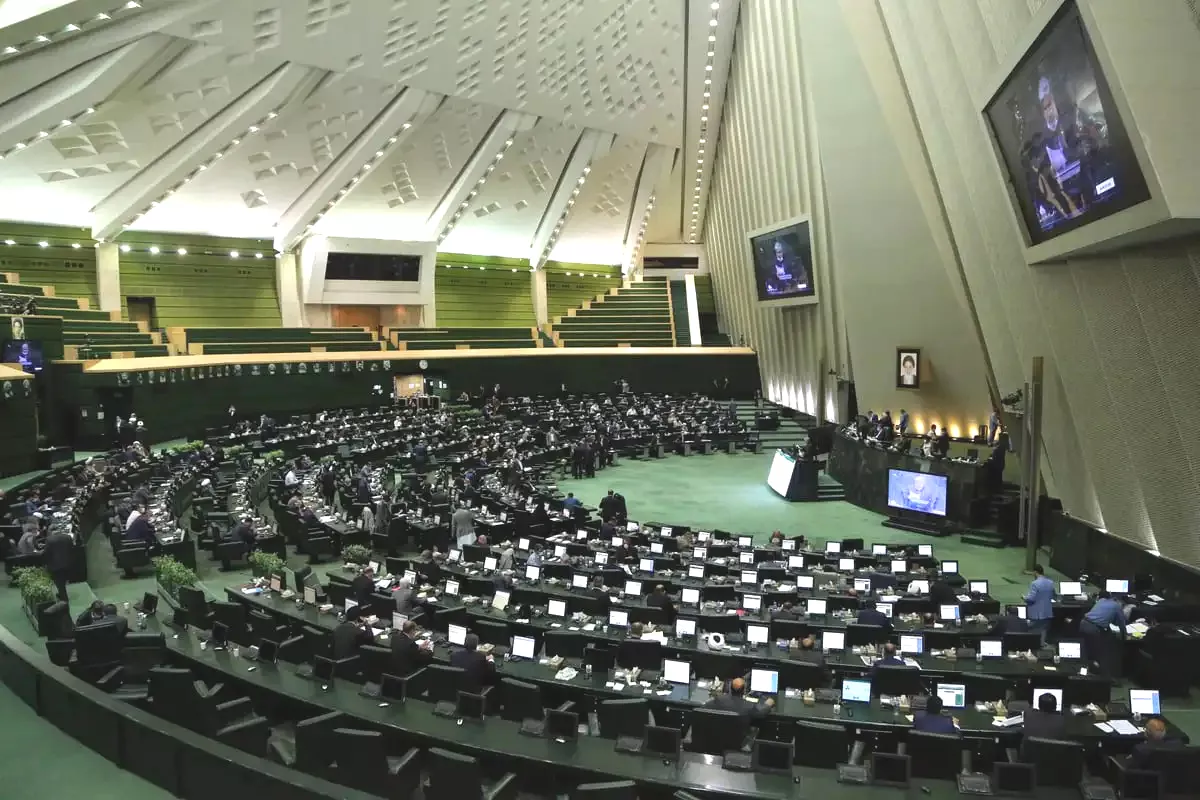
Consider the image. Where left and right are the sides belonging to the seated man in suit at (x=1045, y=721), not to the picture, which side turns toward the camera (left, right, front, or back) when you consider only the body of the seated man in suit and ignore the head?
back

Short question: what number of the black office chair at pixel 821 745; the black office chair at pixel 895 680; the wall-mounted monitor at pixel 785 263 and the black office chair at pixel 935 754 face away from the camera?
3

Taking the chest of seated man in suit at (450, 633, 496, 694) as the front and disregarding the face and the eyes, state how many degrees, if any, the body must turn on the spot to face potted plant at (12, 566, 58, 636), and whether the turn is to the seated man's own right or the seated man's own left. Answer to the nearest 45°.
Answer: approximately 90° to the seated man's own left

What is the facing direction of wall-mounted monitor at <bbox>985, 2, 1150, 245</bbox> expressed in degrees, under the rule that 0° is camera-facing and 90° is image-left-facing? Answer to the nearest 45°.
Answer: approximately 45°

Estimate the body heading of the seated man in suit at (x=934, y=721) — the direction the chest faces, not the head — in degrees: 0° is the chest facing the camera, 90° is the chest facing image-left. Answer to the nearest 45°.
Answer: approximately 180°

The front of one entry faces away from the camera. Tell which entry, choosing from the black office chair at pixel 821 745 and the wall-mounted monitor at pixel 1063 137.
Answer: the black office chair

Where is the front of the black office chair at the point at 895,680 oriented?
away from the camera

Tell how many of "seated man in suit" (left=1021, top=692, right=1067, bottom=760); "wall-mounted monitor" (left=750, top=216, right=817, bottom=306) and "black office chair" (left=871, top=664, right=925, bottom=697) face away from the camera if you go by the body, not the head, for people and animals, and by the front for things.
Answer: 2

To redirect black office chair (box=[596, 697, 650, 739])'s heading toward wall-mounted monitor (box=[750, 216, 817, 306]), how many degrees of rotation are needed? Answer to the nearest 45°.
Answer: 0° — it already faces it

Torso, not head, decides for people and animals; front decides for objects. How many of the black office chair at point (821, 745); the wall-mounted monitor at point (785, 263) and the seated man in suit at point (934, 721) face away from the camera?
2

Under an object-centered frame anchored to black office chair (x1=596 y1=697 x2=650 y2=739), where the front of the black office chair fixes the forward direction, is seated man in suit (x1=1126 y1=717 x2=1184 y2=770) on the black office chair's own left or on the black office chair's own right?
on the black office chair's own right

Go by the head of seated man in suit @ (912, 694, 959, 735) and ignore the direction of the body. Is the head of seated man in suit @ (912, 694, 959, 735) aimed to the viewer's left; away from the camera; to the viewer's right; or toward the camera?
away from the camera

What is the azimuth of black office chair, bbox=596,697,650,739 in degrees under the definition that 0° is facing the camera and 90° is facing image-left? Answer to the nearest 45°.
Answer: approximately 180°

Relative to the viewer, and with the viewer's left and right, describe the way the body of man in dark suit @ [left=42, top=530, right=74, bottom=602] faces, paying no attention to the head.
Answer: facing away from the viewer

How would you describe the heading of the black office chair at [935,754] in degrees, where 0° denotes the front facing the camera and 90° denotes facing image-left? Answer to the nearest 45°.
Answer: approximately 180°

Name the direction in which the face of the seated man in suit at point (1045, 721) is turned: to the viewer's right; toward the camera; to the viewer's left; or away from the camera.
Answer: away from the camera
